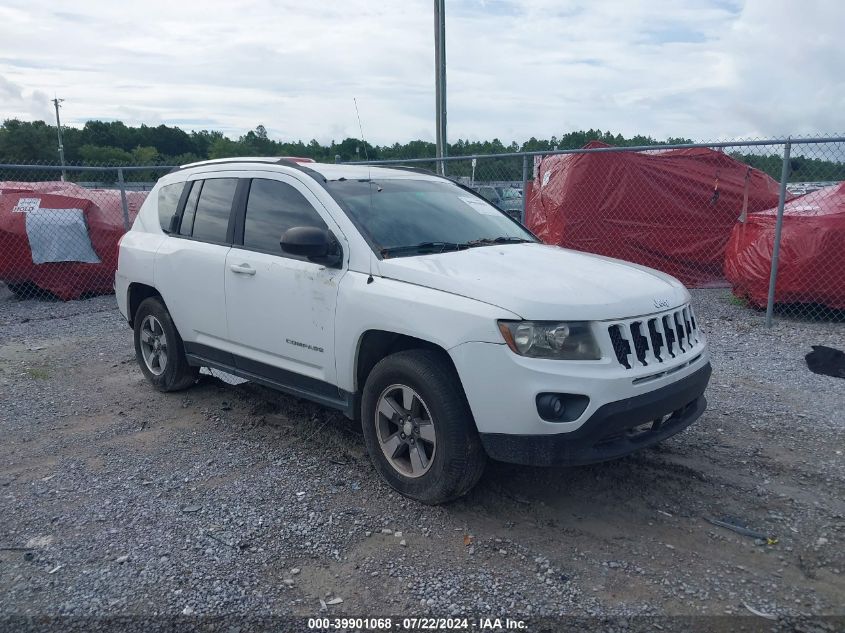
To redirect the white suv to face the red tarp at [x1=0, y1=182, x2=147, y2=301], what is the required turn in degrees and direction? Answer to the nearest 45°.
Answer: approximately 180°

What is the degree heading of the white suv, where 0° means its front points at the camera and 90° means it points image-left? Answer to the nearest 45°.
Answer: approximately 315°

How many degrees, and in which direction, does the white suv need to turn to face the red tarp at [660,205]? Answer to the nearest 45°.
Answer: approximately 90° to its left

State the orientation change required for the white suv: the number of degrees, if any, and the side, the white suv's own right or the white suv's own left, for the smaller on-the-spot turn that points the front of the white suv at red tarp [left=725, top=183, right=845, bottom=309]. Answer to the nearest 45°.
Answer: approximately 90° to the white suv's own left

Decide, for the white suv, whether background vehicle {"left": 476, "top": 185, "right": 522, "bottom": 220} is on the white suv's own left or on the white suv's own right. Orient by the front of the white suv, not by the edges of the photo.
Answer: on the white suv's own left

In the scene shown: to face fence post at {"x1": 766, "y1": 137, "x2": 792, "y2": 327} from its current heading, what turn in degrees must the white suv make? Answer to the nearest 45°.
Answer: approximately 90° to its left

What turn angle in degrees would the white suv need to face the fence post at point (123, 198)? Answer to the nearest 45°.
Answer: approximately 180°

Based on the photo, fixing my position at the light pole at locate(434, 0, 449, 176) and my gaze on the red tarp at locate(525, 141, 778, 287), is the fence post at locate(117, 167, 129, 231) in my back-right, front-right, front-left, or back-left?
back-right
